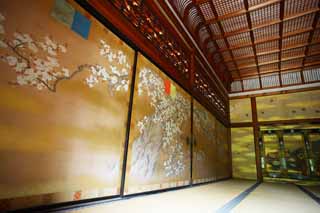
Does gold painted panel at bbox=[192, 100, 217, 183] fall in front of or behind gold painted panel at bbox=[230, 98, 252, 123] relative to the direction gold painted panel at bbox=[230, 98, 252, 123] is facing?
in front

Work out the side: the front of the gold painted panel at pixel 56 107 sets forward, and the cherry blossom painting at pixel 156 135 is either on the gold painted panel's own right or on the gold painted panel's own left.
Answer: on the gold painted panel's own left

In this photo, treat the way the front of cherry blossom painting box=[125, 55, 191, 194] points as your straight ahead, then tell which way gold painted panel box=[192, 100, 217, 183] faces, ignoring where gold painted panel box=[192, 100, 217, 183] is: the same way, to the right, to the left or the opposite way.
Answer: the same way

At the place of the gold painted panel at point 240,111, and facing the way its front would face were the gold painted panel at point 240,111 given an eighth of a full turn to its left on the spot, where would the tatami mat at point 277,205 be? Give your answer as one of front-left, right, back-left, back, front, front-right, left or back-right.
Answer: front-right

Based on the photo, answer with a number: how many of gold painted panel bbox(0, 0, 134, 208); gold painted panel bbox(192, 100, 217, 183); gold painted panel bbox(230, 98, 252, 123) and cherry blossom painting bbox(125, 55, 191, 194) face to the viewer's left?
0

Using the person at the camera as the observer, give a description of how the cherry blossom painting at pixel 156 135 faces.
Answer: facing the viewer and to the right of the viewer

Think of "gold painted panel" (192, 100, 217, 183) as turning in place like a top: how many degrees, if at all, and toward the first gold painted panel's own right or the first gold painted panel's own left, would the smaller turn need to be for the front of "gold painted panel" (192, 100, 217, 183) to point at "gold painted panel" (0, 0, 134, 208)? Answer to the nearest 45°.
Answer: approximately 45° to the first gold painted panel's own right

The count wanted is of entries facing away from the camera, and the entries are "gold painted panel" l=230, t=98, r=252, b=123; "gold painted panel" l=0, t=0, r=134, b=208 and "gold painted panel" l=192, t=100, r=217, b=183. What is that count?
0

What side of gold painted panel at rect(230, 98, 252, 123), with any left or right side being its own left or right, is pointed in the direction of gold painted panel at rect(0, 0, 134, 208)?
front

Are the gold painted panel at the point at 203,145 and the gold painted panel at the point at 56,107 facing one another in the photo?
no

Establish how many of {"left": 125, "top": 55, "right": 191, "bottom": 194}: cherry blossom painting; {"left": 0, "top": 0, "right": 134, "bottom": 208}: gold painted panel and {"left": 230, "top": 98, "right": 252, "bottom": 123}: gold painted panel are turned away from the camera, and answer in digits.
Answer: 0

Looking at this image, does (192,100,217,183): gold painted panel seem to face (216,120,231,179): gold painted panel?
no

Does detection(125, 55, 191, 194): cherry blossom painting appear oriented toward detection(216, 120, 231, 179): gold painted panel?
no

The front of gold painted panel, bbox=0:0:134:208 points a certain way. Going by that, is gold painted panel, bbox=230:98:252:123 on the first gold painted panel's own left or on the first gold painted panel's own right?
on the first gold painted panel's own left

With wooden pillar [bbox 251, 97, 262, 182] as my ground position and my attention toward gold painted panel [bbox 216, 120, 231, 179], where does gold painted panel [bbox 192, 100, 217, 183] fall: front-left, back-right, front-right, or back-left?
front-left

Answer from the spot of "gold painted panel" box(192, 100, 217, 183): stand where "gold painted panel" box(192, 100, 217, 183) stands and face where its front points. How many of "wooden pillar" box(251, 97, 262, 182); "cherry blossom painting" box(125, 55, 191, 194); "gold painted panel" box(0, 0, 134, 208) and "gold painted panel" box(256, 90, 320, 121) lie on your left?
2

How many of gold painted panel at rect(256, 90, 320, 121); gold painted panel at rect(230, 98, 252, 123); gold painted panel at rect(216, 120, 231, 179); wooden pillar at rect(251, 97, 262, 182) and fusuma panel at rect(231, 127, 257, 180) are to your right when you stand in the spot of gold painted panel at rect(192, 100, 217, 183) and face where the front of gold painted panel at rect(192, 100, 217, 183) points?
0

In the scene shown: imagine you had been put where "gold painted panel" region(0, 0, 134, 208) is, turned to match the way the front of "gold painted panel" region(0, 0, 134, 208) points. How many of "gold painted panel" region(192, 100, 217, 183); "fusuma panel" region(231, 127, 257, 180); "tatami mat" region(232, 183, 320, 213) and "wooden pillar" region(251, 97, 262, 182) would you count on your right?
0

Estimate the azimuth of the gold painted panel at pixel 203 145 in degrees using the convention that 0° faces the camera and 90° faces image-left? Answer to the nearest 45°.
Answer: approximately 315°

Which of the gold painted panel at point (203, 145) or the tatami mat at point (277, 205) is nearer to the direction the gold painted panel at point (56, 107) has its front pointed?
the tatami mat

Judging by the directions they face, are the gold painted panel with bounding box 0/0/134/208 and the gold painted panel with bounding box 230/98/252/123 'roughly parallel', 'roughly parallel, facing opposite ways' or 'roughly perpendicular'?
roughly perpendicular

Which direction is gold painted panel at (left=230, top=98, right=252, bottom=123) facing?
toward the camera
